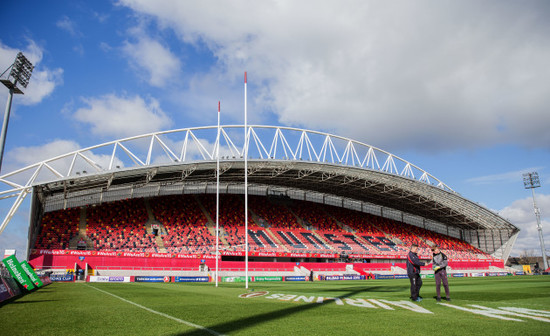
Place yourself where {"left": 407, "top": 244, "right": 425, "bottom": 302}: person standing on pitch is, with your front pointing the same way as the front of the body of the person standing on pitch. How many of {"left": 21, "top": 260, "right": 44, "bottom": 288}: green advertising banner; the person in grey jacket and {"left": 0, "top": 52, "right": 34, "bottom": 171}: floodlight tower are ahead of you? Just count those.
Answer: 1

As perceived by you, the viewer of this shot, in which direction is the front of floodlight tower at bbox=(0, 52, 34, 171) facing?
facing the viewer and to the right of the viewer

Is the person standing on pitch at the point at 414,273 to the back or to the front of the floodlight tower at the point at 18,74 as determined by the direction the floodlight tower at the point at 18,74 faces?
to the front

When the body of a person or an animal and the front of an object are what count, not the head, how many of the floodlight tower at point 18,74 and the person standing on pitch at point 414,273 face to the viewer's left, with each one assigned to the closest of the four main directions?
0

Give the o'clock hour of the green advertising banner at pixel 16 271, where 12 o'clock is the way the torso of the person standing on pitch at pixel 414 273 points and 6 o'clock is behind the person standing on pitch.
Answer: The green advertising banner is roughly at 6 o'clock from the person standing on pitch.

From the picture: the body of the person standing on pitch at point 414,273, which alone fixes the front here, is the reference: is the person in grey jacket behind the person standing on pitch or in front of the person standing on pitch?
in front

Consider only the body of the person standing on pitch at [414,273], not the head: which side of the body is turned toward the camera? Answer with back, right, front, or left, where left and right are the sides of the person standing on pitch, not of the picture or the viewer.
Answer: right
